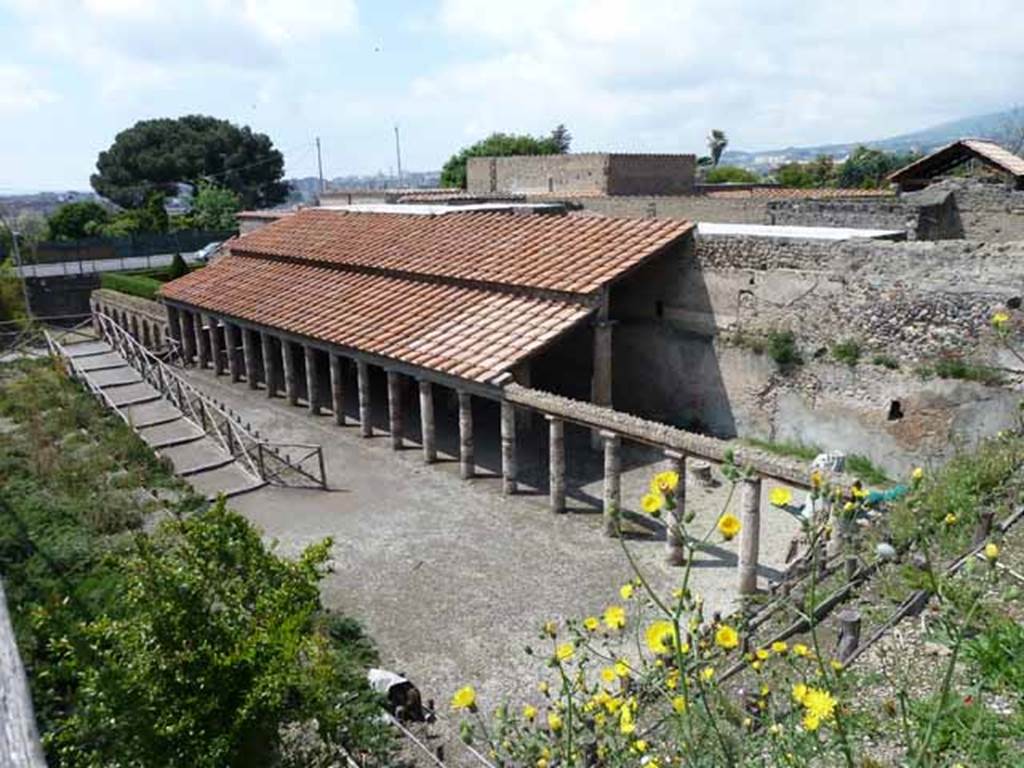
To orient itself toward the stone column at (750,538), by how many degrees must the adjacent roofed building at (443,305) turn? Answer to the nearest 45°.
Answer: approximately 45° to its left

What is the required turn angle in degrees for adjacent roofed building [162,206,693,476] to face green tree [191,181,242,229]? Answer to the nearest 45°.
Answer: approximately 135° to its right

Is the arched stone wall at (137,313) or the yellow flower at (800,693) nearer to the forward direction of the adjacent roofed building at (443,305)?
the yellow flower

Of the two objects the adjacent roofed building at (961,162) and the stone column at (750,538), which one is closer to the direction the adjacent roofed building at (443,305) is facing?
the stone column

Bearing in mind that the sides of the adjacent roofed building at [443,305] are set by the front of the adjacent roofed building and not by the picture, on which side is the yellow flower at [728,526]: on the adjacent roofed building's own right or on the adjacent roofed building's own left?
on the adjacent roofed building's own left

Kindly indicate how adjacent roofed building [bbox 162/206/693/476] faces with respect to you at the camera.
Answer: facing the viewer and to the left of the viewer

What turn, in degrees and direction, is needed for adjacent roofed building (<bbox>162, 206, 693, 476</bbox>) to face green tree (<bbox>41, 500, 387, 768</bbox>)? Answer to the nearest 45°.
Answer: approximately 45° to its left

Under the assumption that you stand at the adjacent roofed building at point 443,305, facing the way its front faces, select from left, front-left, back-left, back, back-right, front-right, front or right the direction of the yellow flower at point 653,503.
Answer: front-left

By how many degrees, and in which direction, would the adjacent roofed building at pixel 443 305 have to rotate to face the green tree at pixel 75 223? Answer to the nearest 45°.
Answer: approximately 90° to its right

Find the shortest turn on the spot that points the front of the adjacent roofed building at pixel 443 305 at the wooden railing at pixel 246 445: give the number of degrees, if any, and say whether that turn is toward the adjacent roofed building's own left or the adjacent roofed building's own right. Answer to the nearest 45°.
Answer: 0° — it already faces it

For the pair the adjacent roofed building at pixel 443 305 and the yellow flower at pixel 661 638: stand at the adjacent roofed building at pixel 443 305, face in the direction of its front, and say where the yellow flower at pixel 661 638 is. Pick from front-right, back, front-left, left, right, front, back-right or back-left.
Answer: front-left

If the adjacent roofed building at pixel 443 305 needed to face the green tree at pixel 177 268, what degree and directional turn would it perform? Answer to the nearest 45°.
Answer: approximately 90° to its right

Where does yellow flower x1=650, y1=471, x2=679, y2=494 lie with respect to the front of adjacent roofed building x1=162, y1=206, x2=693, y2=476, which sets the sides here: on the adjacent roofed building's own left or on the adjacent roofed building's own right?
on the adjacent roofed building's own left
